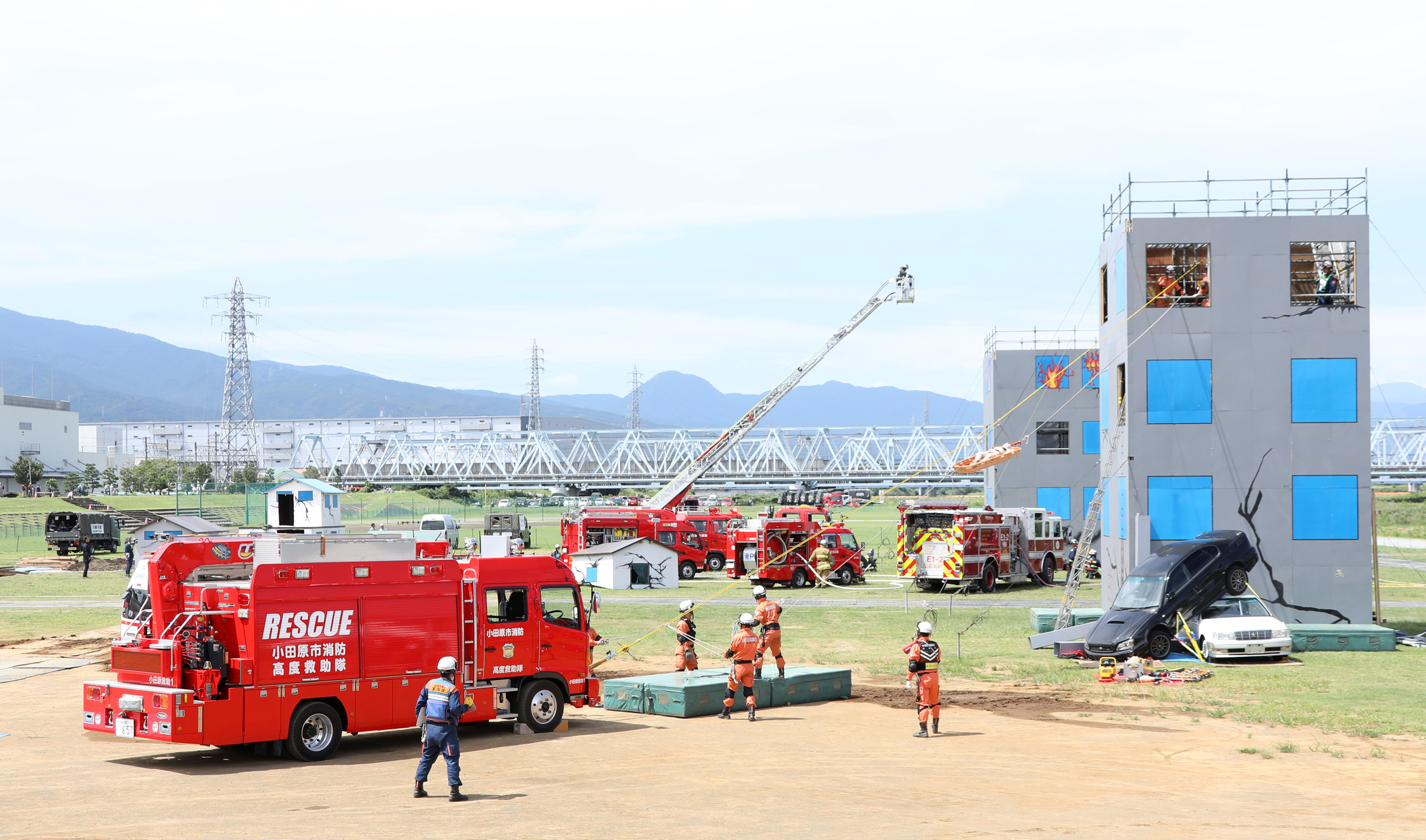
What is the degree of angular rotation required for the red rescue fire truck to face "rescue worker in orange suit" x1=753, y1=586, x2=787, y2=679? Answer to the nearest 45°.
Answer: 0° — it already faces them

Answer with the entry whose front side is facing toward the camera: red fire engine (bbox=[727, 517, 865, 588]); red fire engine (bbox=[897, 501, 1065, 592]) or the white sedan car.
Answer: the white sedan car

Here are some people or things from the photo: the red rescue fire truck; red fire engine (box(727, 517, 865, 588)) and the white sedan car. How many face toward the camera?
1

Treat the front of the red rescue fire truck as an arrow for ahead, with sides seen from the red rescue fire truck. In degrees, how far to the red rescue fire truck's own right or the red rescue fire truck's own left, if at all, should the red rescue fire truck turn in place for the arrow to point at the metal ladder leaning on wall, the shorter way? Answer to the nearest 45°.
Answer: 0° — it already faces it

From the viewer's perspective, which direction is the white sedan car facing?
toward the camera

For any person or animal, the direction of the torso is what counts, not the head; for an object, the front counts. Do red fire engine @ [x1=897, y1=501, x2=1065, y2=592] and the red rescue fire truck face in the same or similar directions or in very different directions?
same or similar directions

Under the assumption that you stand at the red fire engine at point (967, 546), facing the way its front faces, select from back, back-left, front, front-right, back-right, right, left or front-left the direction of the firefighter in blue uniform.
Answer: back-right

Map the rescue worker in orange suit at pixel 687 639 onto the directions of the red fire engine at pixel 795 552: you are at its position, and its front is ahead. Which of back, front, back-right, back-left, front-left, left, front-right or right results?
back-right

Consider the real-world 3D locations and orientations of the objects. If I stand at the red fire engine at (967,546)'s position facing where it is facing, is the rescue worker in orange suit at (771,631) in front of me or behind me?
behind
